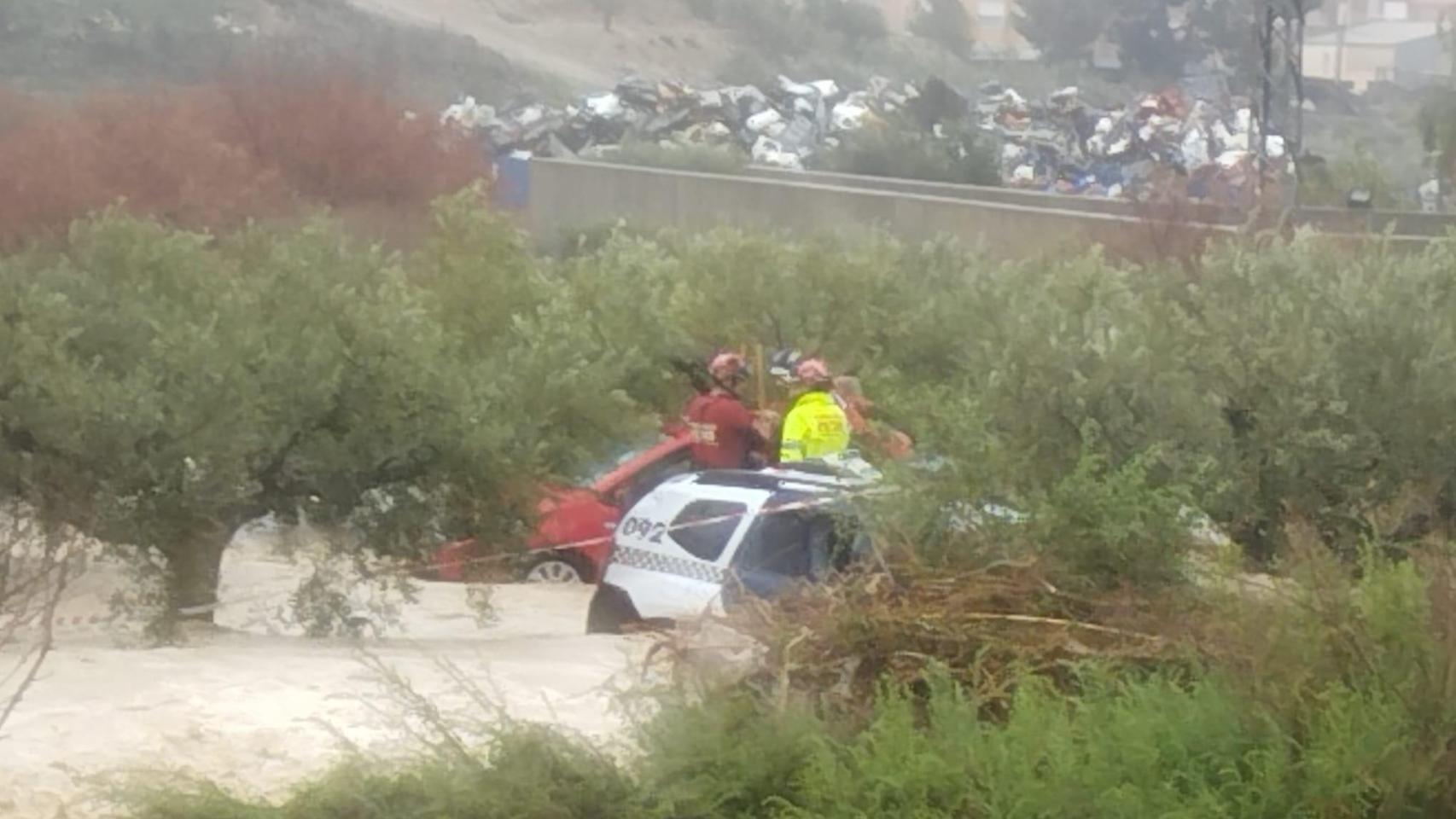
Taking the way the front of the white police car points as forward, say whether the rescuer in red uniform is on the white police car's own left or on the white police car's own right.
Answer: on the white police car's own left

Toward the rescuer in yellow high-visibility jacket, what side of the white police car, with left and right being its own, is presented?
left

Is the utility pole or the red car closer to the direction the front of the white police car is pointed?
the utility pole

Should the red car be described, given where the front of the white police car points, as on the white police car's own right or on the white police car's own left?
on the white police car's own left

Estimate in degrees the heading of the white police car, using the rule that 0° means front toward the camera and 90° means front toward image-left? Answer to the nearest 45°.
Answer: approximately 270°

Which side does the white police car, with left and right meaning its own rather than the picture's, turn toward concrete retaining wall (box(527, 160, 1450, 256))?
left

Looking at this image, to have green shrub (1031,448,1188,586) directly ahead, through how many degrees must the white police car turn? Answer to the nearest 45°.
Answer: approximately 45° to its right
